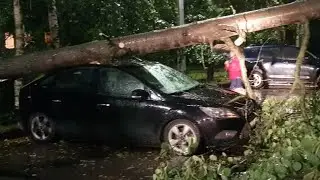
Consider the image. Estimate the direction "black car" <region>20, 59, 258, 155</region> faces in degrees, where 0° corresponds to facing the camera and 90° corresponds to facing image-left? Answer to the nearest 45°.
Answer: approximately 315°

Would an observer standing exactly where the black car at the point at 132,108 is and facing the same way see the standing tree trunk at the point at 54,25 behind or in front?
behind
